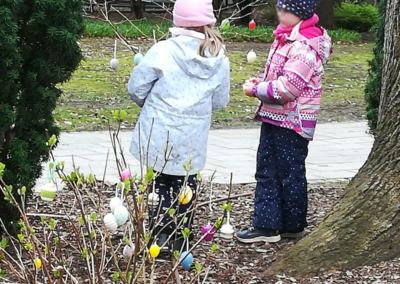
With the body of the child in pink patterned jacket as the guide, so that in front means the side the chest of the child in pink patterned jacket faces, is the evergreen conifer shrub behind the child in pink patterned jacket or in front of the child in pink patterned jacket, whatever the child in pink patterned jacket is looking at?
in front

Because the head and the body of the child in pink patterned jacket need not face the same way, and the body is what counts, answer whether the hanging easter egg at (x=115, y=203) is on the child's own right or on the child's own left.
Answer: on the child's own left

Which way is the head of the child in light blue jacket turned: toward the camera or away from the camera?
away from the camera

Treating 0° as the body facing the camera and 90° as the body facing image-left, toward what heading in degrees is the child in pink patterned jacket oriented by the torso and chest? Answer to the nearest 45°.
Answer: approximately 90°

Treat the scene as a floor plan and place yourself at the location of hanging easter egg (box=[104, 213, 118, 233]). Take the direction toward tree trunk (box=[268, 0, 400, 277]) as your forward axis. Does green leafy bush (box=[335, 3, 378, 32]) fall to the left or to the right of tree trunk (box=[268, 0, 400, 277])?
left

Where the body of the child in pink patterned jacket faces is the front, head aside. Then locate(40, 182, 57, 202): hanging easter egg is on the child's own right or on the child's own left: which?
on the child's own left

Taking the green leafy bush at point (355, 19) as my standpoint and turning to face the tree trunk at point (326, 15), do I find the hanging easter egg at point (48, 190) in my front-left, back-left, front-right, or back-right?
front-left

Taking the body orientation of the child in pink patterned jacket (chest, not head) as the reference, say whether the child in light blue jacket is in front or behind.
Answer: in front

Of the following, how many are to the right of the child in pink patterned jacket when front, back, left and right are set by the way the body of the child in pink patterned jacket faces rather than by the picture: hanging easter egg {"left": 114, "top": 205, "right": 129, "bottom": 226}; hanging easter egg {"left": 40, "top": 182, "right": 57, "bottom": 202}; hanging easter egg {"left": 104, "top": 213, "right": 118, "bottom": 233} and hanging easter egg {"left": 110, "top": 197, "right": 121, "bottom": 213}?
0

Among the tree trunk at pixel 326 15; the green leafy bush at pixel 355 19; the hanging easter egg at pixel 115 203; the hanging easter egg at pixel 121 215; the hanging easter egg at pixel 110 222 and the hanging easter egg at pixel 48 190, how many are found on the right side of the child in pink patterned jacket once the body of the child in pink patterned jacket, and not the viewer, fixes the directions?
2

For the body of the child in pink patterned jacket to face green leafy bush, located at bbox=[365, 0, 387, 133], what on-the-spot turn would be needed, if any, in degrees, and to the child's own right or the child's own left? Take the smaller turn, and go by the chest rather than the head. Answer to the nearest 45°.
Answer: approximately 135° to the child's own right

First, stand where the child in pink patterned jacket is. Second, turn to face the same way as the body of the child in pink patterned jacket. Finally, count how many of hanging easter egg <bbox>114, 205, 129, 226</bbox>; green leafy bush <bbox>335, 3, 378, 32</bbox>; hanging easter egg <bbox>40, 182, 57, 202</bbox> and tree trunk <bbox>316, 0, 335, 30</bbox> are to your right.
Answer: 2

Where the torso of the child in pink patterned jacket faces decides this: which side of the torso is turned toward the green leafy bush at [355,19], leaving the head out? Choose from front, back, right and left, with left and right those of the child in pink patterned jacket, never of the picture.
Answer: right

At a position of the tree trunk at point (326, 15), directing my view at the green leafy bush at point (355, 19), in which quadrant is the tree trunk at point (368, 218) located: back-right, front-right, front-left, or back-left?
back-right

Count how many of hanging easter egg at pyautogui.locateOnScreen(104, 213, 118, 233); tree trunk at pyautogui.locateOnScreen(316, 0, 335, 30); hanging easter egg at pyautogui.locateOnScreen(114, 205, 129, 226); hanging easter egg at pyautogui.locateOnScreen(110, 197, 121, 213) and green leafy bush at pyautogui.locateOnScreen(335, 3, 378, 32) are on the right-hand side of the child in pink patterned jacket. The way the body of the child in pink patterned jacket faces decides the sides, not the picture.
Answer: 2
